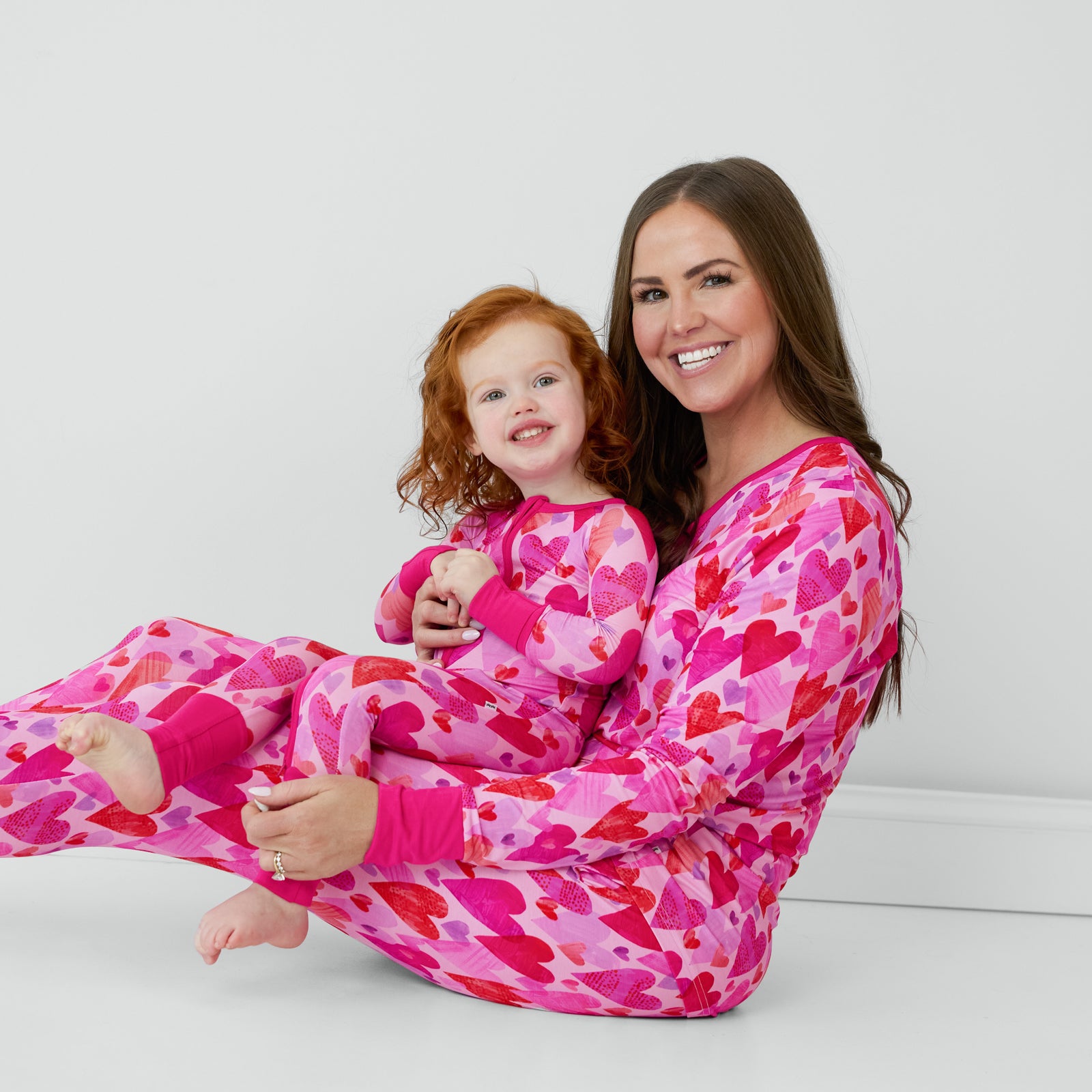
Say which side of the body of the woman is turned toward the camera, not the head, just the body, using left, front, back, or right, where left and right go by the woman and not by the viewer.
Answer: left
